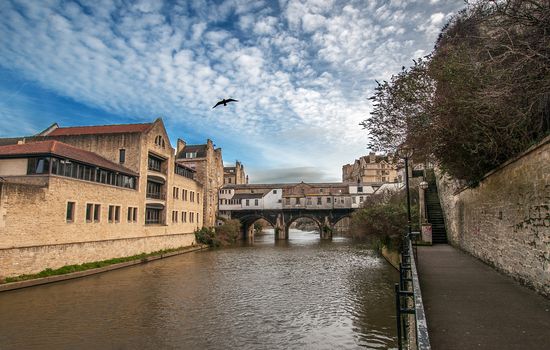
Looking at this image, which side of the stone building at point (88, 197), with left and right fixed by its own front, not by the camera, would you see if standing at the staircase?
front

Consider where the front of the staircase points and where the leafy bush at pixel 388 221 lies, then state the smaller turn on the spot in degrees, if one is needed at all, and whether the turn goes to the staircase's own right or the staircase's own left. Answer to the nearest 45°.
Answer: approximately 45° to the staircase's own right

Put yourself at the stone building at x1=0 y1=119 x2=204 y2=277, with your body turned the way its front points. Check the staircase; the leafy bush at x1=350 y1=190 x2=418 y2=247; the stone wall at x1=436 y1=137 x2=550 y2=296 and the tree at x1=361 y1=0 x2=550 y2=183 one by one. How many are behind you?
0

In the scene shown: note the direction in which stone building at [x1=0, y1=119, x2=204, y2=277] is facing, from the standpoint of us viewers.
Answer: facing the viewer and to the right of the viewer

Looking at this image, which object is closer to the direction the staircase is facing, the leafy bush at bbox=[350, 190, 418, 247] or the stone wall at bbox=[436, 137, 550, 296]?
the stone wall

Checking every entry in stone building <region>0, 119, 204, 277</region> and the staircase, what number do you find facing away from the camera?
0

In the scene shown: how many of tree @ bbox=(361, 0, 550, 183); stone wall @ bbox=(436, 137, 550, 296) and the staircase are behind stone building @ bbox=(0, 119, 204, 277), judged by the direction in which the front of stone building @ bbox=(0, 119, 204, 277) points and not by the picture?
0

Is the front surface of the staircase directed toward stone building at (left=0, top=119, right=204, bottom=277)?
no

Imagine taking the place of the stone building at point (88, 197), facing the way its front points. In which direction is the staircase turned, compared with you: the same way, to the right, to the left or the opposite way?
to the right

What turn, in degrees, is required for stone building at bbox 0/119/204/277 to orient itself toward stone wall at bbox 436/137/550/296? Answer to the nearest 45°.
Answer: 0° — it already faces it

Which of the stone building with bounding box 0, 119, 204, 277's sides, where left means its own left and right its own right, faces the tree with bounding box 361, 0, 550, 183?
front

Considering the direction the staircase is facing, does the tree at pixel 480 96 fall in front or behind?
in front

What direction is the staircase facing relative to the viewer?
toward the camera
